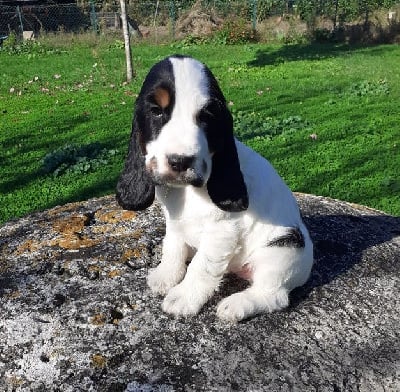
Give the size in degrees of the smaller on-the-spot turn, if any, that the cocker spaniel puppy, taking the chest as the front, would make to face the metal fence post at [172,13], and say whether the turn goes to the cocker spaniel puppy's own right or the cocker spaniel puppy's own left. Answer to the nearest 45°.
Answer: approximately 135° to the cocker spaniel puppy's own right

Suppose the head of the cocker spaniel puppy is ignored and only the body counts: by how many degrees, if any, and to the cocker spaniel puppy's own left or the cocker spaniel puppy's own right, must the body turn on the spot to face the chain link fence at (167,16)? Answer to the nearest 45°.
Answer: approximately 135° to the cocker spaniel puppy's own right

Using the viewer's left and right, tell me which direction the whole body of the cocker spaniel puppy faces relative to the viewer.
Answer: facing the viewer and to the left of the viewer

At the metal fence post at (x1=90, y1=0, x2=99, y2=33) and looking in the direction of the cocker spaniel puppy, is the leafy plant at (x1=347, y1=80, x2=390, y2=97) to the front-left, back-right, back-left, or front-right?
front-left

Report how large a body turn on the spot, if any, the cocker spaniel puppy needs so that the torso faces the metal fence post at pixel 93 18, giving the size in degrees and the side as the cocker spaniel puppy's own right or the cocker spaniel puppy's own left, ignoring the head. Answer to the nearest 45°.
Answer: approximately 135° to the cocker spaniel puppy's own right

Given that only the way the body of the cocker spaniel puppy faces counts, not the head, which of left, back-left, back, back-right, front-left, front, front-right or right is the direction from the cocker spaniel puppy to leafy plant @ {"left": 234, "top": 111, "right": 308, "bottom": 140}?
back-right

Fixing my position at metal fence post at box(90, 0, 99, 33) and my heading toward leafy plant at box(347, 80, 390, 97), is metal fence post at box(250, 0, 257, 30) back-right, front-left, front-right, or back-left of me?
front-left

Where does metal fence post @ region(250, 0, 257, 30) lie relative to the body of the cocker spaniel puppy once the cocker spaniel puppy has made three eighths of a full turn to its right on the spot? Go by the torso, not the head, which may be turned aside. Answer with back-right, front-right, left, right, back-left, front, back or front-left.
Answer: front
